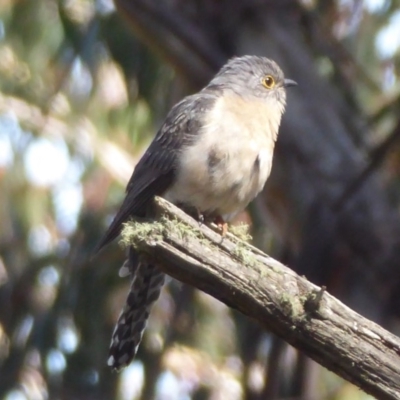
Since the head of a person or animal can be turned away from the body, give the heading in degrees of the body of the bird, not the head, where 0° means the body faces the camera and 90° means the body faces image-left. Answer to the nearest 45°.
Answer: approximately 315°
